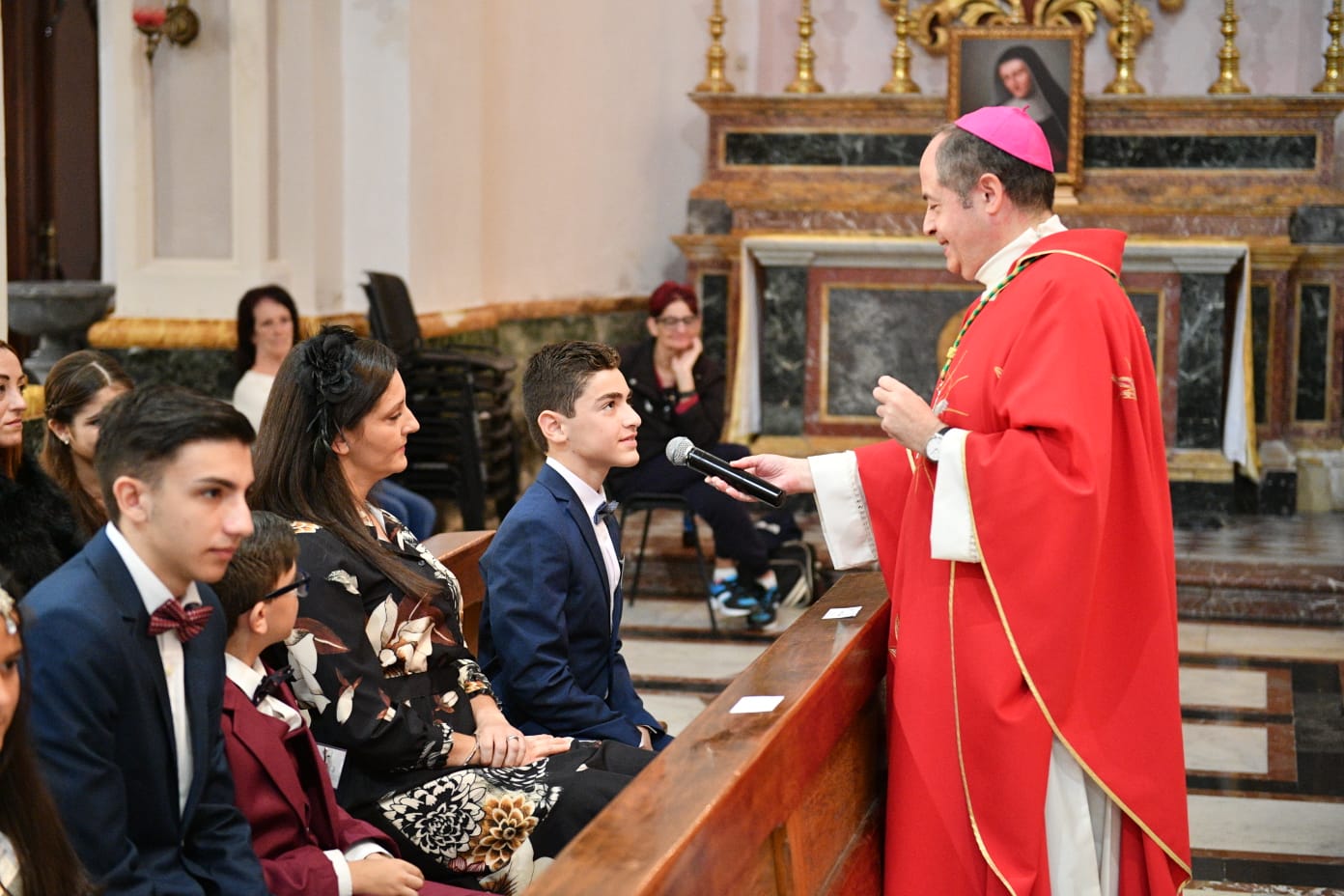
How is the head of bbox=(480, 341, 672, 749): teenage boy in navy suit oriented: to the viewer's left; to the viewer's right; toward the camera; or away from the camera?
to the viewer's right

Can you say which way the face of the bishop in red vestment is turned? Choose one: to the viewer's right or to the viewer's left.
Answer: to the viewer's left

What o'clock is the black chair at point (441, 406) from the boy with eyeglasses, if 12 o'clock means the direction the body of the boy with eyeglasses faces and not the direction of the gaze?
The black chair is roughly at 9 o'clock from the boy with eyeglasses.

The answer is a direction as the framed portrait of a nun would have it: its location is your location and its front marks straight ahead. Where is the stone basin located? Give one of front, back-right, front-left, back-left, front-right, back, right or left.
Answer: front-right

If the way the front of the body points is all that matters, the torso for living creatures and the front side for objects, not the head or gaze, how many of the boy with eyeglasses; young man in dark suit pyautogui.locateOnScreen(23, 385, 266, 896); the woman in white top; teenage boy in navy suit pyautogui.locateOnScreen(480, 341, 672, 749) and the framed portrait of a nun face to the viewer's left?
0

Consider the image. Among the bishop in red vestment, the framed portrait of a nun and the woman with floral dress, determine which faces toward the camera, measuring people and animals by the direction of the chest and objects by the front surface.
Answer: the framed portrait of a nun

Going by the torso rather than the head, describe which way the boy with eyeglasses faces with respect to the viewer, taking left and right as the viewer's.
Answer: facing to the right of the viewer

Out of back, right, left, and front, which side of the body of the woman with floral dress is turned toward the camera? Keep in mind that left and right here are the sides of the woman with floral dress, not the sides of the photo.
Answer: right

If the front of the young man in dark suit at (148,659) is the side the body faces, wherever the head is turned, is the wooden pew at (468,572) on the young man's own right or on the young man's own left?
on the young man's own left

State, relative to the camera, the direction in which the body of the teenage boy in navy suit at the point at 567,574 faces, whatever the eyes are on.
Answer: to the viewer's right

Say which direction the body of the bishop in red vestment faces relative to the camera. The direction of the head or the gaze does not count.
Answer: to the viewer's left

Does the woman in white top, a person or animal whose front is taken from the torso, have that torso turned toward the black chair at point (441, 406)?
no

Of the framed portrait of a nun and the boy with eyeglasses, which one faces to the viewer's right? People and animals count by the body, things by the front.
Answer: the boy with eyeglasses

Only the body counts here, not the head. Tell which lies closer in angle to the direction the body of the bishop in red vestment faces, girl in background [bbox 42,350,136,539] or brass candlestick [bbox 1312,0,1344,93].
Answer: the girl in background
